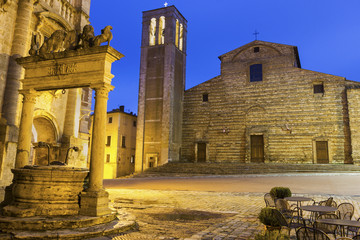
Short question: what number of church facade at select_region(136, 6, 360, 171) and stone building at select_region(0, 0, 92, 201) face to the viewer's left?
0

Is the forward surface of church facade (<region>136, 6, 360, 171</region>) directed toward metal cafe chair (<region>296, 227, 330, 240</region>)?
yes

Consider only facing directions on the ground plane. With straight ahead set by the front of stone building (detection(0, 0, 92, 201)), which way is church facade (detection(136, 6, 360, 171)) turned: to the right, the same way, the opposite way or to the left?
to the right

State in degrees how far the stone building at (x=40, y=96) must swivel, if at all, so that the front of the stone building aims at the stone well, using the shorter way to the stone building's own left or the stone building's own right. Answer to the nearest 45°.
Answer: approximately 45° to the stone building's own right

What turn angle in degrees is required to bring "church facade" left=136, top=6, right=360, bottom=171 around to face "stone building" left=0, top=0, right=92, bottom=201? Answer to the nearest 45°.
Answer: approximately 45° to its right

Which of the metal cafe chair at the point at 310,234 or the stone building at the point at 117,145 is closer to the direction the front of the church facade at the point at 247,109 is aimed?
the metal cafe chair

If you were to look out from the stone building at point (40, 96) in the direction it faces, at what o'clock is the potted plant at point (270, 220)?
The potted plant is roughly at 1 o'clock from the stone building.

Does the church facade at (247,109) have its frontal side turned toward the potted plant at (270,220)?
yes

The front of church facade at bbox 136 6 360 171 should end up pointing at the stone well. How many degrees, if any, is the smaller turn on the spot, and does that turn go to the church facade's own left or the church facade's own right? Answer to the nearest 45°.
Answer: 0° — it already faces it

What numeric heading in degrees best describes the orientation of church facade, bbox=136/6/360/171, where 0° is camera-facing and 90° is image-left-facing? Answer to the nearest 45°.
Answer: approximately 0°

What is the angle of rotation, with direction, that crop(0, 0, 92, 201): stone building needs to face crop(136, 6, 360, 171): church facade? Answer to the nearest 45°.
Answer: approximately 90° to its left
